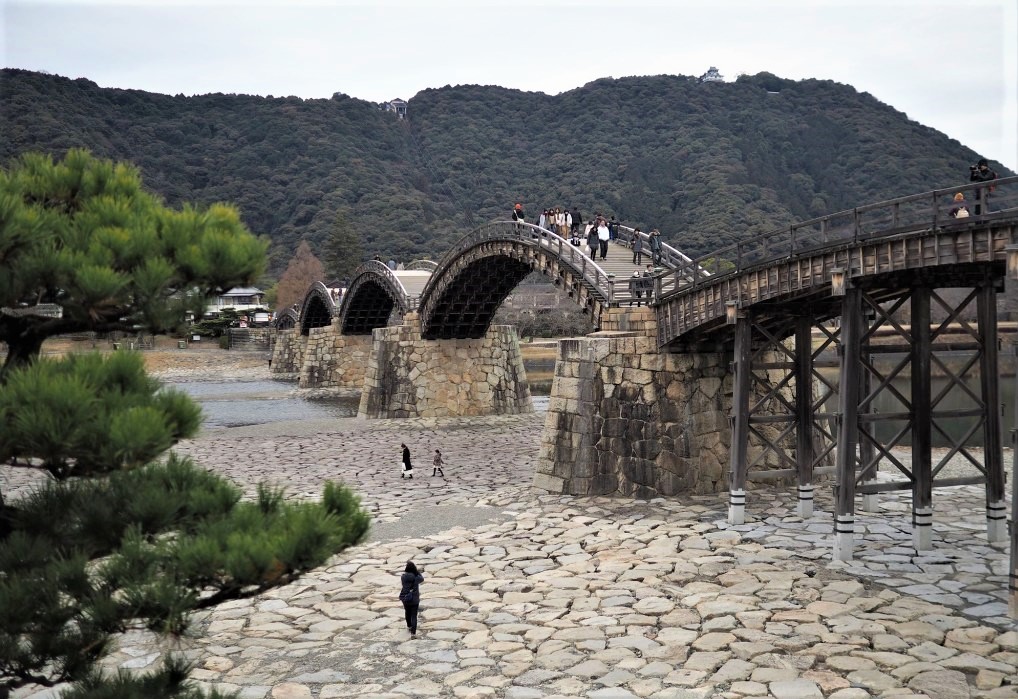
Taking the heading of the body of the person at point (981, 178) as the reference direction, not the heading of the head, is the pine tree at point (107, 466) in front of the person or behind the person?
in front
